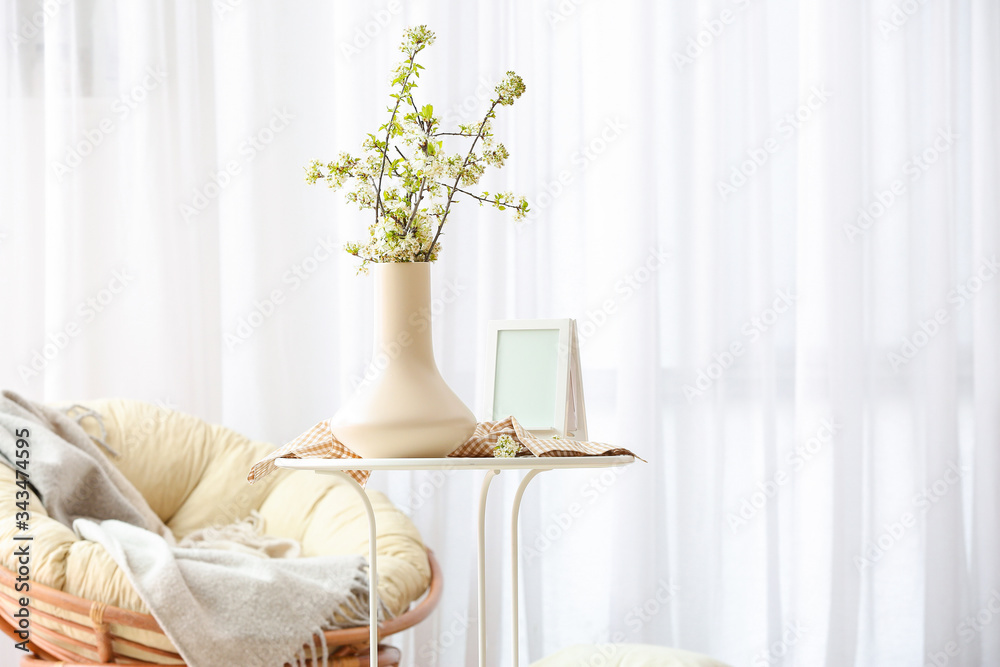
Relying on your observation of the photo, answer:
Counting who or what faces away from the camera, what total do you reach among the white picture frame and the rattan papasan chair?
0

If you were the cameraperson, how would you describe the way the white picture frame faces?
facing the viewer and to the left of the viewer

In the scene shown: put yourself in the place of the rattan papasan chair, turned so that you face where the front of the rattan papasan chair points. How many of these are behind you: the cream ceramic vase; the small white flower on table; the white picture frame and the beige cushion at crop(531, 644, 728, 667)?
0

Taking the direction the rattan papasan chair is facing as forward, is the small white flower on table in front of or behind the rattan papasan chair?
in front

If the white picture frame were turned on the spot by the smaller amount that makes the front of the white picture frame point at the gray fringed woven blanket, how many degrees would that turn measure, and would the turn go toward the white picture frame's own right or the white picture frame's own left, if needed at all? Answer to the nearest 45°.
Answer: approximately 90° to the white picture frame's own right

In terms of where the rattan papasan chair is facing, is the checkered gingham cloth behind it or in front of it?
in front

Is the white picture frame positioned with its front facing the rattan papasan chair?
no
